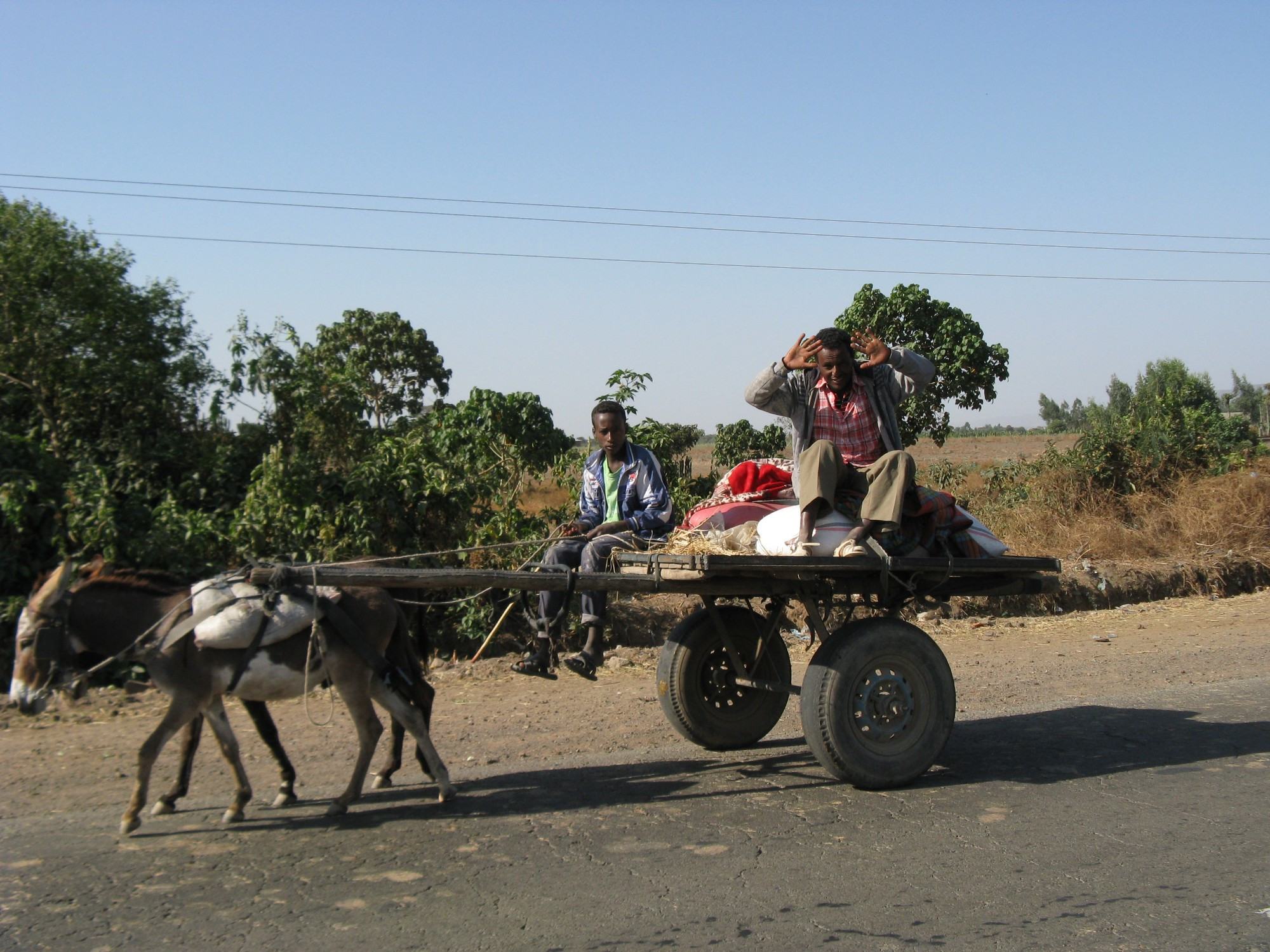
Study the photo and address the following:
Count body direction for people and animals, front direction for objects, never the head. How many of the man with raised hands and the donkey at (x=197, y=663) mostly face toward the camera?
1

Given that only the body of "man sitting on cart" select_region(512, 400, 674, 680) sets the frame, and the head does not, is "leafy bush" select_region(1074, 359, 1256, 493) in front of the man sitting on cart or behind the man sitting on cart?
behind

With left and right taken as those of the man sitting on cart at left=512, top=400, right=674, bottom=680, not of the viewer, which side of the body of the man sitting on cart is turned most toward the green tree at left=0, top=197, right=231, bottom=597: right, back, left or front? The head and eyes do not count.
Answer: right

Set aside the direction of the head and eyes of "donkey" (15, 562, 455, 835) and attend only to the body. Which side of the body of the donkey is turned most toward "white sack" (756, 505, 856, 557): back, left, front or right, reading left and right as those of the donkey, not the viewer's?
back

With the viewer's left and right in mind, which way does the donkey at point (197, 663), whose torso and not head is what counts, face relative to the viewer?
facing to the left of the viewer

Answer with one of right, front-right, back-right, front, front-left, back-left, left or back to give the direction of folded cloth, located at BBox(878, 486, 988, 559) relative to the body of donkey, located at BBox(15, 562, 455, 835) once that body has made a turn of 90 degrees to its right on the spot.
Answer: right

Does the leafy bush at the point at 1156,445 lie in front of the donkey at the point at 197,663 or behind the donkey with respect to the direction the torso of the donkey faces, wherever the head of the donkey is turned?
behind

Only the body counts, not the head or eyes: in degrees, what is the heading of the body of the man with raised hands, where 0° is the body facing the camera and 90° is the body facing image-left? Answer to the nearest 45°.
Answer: approximately 0°
